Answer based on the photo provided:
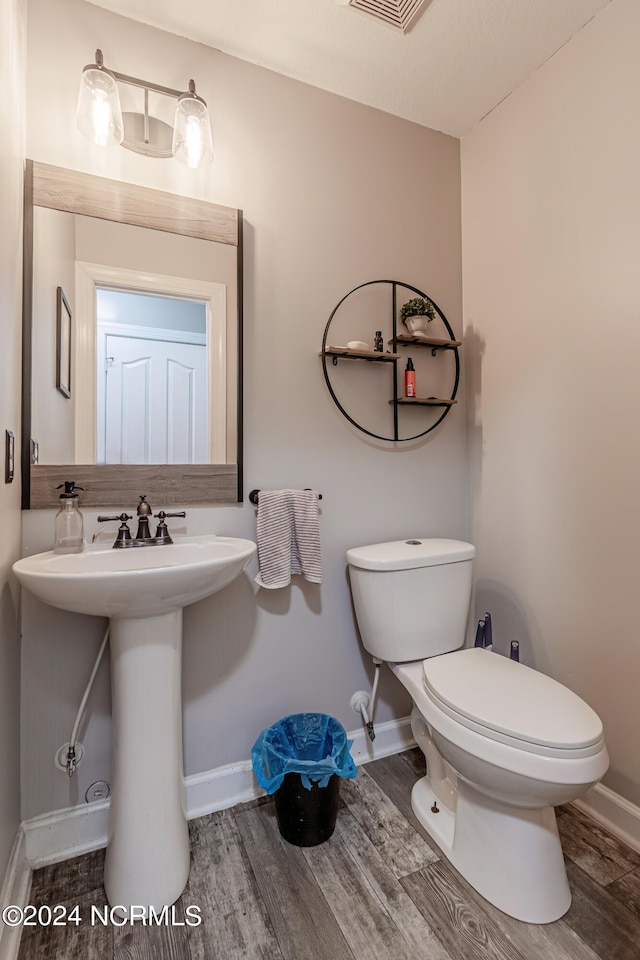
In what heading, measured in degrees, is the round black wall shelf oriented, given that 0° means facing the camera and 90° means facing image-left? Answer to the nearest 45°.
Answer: approximately 315°

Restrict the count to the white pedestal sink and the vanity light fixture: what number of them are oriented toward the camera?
2

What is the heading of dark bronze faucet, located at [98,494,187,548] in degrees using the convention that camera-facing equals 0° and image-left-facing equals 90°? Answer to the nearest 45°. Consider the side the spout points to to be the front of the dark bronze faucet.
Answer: approximately 0°
